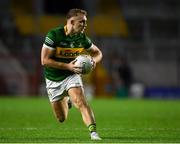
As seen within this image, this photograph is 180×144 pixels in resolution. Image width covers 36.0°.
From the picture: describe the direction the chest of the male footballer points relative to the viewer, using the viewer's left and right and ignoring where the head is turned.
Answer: facing the viewer and to the right of the viewer
